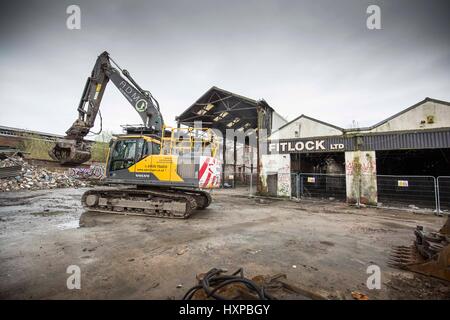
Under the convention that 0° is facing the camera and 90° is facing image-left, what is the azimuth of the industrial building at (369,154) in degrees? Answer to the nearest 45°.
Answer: approximately 45°

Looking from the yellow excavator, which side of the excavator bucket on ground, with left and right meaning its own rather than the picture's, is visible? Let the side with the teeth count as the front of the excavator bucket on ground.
front

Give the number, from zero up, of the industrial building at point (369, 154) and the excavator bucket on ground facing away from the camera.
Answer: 0

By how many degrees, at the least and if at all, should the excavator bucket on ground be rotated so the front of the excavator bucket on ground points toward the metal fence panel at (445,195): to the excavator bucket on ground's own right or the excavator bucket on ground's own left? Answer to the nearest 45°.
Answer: approximately 90° to the excavator bucket on ground's own right

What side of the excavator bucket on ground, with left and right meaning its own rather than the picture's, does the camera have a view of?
left

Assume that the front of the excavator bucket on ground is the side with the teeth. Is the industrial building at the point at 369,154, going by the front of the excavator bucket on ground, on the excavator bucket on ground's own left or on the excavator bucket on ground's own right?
on the excavator bucket on ground's own right

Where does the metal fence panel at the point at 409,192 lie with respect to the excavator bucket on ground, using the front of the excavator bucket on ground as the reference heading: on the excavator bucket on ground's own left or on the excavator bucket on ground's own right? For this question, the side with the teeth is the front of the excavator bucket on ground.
on the excavator bucket on ground's own right
